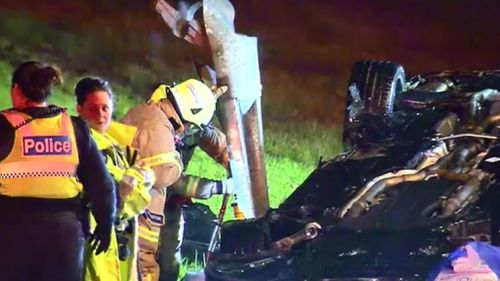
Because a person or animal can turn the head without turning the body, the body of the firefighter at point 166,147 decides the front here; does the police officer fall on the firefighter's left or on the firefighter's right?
on the firefighter's right

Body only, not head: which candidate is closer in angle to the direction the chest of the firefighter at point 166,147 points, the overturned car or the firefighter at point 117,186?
the overturned car

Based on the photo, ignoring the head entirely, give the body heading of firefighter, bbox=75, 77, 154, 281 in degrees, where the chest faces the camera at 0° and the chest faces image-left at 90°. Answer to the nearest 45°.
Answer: approximately 315°

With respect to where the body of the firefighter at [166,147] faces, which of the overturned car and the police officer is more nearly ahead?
the overturned car

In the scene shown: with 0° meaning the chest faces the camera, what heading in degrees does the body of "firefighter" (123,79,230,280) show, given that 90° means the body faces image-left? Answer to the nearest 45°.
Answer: approximately 270°
